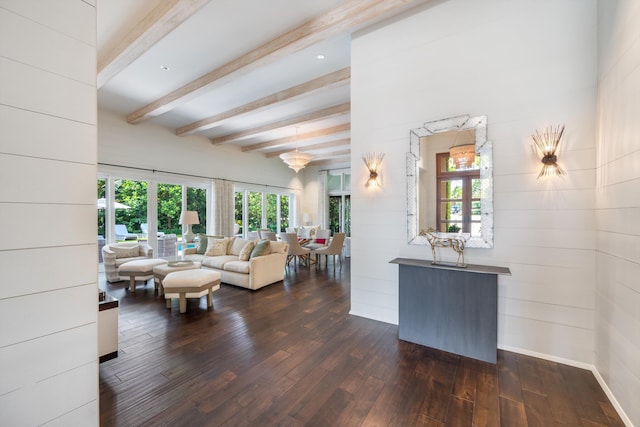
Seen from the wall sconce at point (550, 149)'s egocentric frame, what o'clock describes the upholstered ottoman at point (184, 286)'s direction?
The upholstered ottoman is roughly at 2 o'clock from the wall sconce.

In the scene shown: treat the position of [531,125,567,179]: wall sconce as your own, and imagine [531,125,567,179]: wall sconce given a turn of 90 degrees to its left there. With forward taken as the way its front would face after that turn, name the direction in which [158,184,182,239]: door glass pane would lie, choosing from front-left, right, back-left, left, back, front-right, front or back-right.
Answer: back

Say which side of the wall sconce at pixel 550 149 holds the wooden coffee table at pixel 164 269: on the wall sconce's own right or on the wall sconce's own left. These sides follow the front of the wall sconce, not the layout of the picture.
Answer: on the wall sconce's own right

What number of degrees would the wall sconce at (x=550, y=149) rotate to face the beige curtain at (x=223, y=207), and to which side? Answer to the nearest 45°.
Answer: approximately 90° to its right

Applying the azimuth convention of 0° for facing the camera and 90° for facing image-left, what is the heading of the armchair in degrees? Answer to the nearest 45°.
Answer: approximately 315°

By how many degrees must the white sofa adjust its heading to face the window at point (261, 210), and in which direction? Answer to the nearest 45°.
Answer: approximately 135° to its right

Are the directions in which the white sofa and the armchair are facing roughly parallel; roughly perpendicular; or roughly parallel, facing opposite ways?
roughly perpendicular

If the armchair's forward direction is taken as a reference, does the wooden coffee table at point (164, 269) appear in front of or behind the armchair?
in front

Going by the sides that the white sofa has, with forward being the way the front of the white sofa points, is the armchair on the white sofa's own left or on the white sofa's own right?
on the white sofa's own right

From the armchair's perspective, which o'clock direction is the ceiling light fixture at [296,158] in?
The ceiling light fixture is roughly at 11 o'clock from the armchair.
